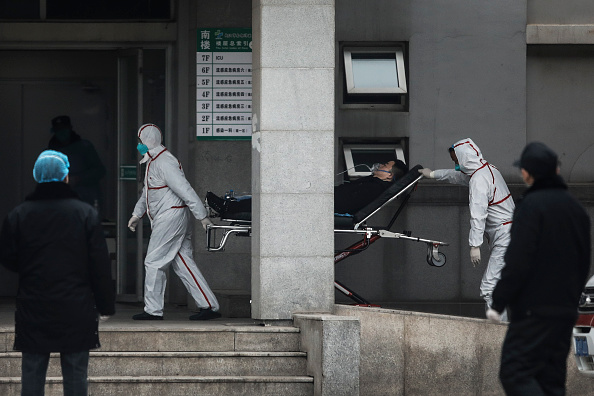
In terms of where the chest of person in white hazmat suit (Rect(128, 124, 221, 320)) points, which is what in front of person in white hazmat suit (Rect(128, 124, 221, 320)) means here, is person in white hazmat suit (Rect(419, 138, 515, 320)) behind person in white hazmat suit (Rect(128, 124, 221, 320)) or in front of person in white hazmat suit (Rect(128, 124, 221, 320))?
behind

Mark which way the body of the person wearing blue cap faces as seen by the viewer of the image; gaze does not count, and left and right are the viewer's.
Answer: facing away from the viewer

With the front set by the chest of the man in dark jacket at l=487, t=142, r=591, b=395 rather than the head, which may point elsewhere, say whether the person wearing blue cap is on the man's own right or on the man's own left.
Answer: on the man's own left

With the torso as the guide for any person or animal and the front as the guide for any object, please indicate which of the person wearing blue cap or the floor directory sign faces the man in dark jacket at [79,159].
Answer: the person wearing blue cap

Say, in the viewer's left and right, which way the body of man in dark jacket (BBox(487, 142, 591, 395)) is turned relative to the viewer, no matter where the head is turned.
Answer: facing away from the viewer and to the left of the viewer

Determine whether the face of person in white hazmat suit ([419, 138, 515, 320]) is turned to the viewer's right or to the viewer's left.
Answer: to the viewer's left

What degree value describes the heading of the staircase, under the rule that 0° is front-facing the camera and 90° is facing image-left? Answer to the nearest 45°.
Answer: approximately 0°

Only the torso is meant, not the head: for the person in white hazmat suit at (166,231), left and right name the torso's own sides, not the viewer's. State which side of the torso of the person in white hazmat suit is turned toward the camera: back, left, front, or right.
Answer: left
